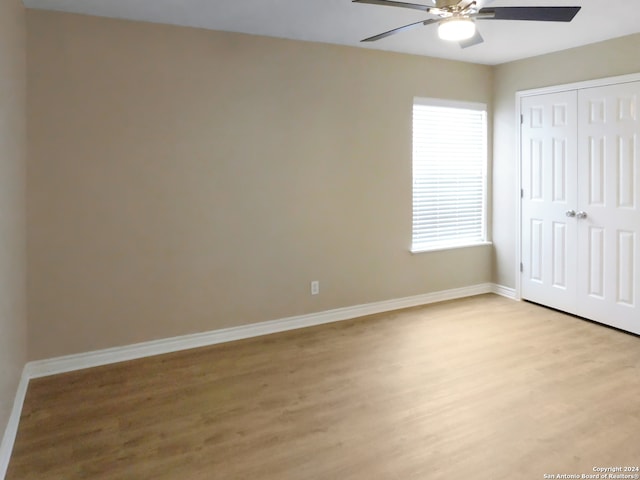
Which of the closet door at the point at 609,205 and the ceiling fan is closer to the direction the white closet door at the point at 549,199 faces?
the ceiling fan

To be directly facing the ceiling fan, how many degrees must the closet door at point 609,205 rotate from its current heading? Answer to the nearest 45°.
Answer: approximately 45° to its left

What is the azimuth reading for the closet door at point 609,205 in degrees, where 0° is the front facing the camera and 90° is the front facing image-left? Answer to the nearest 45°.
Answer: approximately 45°

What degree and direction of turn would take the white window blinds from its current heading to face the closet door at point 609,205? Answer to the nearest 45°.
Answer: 0° — it already faces it

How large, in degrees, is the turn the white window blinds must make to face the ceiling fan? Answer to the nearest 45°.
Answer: approximately 45° to its right

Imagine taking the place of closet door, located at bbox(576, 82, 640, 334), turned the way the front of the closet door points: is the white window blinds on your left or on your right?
on your right

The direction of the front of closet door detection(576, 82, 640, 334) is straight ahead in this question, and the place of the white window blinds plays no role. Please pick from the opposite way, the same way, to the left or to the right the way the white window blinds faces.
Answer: to the left

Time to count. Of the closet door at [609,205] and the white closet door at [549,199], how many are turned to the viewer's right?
0

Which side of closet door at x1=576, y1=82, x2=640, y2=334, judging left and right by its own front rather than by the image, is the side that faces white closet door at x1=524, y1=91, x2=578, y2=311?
right

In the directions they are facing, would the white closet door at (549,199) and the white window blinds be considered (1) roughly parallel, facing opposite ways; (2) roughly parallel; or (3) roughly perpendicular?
roughly perpendicular

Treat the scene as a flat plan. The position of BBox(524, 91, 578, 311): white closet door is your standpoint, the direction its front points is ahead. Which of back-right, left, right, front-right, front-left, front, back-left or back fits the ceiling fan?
front-left
